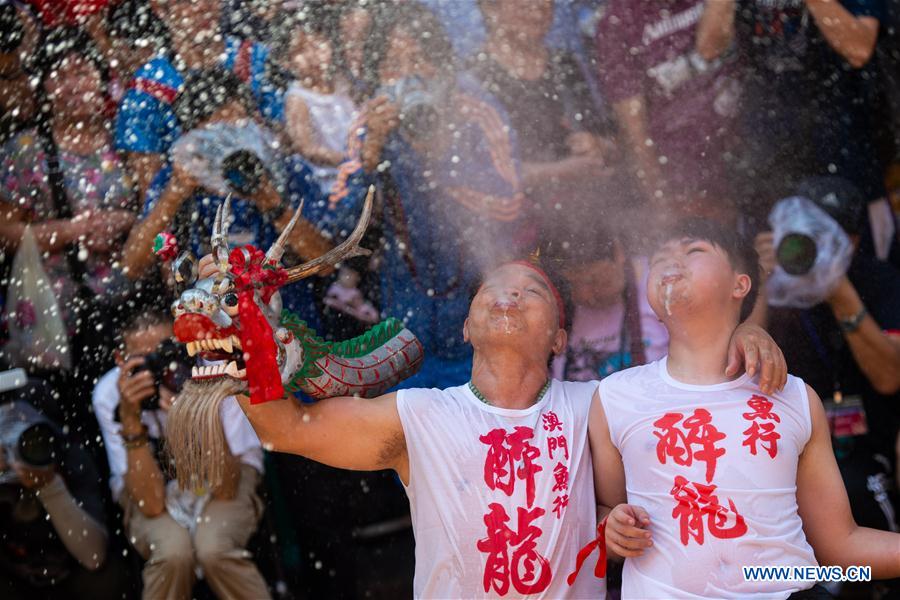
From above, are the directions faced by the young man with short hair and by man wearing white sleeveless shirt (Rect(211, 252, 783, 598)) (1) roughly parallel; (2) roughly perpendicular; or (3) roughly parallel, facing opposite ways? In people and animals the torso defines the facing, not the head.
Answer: roughly parallel

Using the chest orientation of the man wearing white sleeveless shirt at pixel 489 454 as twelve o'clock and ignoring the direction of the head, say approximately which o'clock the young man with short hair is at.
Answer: The young man with short hair is roughly at 9 o'clock from the man wearing white sleeveless shirt.

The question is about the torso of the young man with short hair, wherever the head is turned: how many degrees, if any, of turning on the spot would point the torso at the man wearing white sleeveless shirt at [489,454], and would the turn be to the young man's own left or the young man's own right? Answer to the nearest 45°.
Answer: approximately 90° to the young man's own right

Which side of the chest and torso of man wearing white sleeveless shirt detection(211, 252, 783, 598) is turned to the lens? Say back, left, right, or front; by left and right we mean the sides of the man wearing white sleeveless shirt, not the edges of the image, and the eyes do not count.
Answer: front

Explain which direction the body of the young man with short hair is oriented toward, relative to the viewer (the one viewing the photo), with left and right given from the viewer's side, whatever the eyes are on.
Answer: facing the viewer
